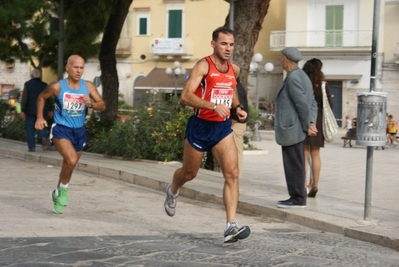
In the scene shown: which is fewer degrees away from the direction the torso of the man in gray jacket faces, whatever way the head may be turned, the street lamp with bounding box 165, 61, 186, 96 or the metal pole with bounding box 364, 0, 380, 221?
the street lamp

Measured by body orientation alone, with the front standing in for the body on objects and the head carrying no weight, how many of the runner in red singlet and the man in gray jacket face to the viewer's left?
1

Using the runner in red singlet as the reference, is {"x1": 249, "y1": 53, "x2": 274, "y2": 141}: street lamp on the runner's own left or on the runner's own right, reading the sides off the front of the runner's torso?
on the runner's own left

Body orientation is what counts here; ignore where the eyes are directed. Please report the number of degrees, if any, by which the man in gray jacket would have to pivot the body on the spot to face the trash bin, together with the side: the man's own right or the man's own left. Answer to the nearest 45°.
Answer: approximately 135° to the man's own left

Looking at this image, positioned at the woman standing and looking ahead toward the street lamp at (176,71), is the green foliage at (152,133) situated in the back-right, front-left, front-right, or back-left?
front-left

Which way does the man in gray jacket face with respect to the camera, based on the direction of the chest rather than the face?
to the viewer's left
